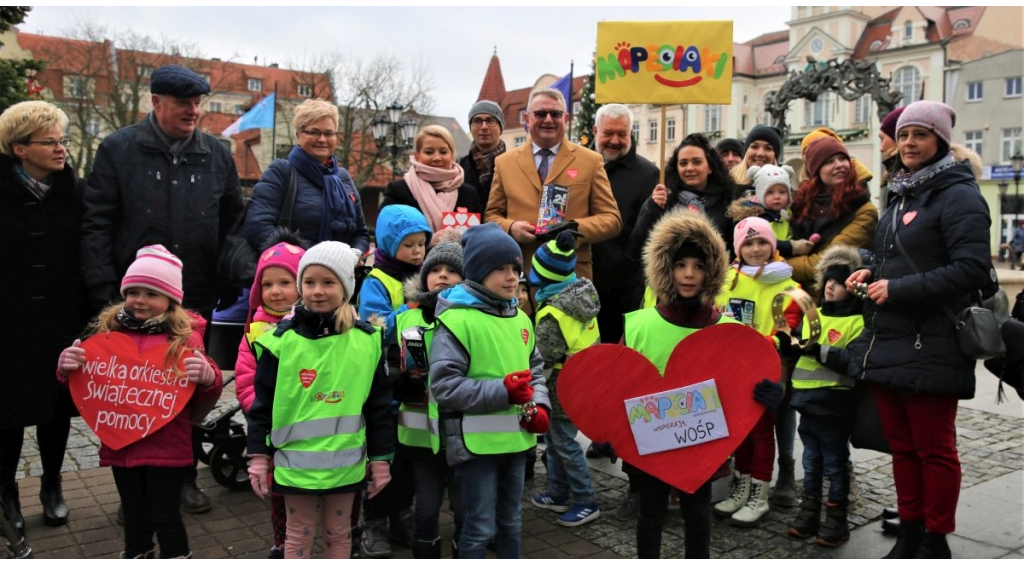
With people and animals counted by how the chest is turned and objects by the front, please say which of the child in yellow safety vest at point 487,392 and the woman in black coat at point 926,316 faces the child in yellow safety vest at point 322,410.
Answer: the woman in black coat

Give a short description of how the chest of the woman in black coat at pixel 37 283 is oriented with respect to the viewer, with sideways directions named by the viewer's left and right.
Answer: facing the viewer and to the right of the viewer

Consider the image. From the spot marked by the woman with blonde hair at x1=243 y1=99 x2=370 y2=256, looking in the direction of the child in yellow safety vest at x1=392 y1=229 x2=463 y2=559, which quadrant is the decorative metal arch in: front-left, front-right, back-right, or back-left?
back-left

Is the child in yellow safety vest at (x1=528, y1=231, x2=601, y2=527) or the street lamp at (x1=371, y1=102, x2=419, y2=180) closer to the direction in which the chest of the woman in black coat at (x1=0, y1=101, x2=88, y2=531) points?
the child in yellow safety vest

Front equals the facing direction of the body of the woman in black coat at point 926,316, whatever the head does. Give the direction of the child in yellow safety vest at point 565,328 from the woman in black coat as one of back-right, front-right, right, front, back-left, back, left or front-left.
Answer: front-right

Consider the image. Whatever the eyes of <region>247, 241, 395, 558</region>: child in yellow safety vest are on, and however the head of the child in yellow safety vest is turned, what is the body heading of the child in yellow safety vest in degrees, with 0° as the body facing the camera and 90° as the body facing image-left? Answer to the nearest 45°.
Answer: approximately 0°

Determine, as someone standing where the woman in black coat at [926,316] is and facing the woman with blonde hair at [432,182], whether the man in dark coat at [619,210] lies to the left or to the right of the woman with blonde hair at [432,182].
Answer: right

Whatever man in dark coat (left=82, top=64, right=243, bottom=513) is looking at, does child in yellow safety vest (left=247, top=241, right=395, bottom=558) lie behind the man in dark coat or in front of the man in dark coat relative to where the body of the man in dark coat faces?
in front
